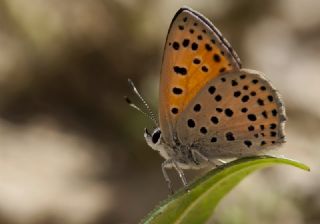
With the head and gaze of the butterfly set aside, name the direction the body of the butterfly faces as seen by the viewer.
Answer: to the viewer's left
